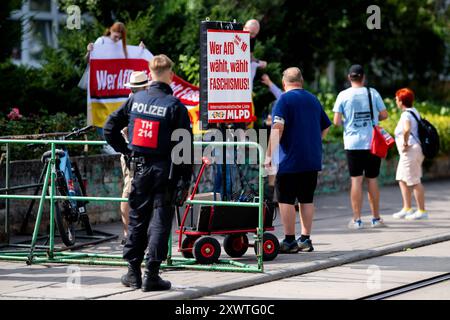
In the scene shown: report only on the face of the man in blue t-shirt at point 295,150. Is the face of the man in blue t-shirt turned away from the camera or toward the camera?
away from the camera

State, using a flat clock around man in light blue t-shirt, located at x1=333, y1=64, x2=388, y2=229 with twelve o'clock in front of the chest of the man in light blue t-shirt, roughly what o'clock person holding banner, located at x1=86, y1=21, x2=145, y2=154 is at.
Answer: The person holding banner is roughly at 9 o'clock from the man in light blue t-shirt.

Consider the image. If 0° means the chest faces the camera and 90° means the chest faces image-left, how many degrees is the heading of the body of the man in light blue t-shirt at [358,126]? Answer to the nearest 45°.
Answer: approximately 180°

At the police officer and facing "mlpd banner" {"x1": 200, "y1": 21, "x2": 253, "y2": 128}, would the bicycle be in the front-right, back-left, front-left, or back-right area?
front-left

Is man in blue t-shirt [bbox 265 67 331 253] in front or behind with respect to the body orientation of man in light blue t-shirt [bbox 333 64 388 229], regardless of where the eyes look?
behind

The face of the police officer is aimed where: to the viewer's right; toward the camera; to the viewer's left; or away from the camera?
away from the camera

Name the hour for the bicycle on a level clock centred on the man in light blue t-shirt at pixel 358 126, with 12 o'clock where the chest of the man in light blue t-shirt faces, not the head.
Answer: The bicycle is roughly at 8 o'clock from the man in light blue t-shirt.

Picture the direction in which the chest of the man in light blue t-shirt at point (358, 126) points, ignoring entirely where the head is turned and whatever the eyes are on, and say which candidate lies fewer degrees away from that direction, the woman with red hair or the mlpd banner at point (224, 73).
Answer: the woman with red hair
